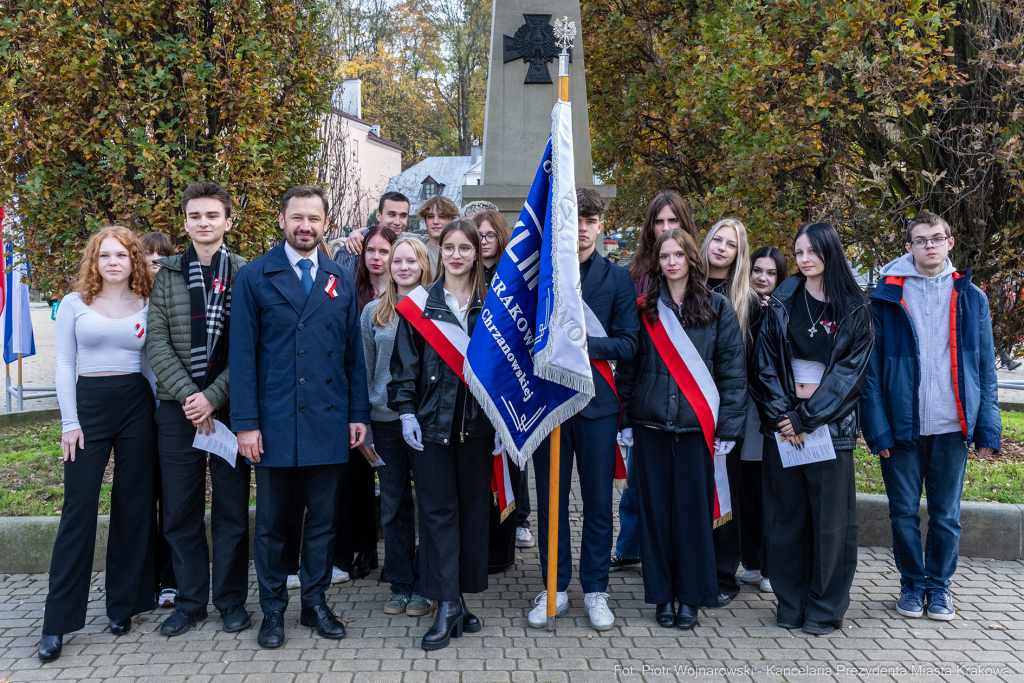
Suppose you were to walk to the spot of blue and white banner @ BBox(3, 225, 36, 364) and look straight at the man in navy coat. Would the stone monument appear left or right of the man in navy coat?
left

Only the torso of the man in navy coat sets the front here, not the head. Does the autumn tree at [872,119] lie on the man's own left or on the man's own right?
on the man's own left

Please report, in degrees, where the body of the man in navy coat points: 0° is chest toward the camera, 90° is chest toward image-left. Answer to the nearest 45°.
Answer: approximately 0°

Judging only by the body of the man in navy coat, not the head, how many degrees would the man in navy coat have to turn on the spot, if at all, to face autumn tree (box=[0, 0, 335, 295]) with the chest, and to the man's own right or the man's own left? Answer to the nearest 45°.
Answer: approximately 135° to the man's own right

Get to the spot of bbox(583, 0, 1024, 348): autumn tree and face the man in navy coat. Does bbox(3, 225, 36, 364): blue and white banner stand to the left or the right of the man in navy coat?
right

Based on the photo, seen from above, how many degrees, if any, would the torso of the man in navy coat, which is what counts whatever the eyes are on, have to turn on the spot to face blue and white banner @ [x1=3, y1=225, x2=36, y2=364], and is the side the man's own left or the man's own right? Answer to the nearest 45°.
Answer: approximately 135° to the man's own right

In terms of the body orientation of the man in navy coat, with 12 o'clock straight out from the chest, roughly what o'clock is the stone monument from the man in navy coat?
The stone monument is roughly at 7 o'clock from the man in navy coat.
